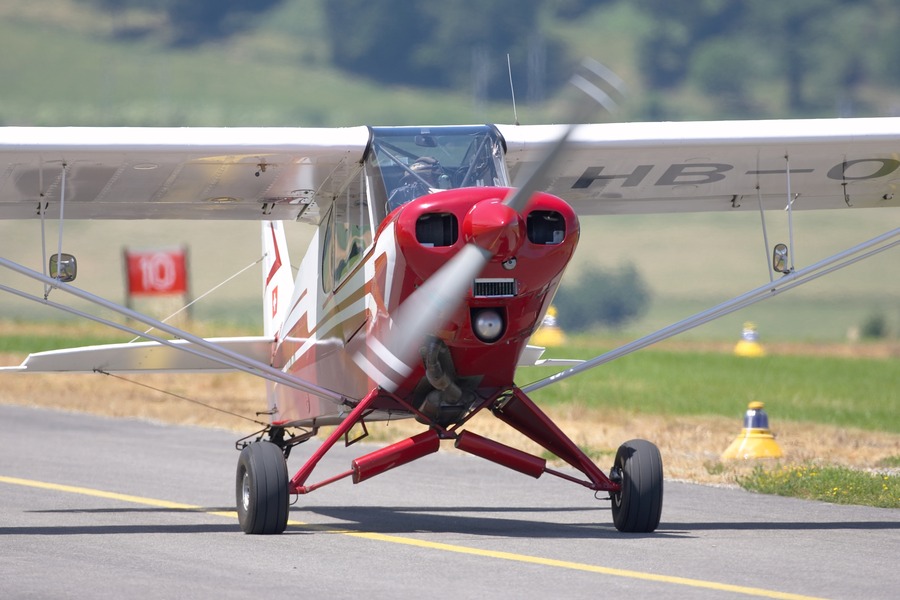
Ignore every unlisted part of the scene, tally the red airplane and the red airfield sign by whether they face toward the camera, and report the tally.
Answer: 2

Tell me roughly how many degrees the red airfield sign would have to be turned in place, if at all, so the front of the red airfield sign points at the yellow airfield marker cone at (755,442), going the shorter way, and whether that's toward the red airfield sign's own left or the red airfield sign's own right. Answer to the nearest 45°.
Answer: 0° — it already faces it

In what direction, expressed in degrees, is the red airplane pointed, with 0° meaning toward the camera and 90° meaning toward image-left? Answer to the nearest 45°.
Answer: approximately 0°

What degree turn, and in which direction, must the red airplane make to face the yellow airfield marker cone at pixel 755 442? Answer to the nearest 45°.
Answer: approximately 135° to its left

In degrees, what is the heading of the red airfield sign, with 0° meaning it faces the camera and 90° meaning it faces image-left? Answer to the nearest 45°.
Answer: approximately 0°

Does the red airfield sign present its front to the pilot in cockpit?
yes

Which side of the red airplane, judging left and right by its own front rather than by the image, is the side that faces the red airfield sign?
back

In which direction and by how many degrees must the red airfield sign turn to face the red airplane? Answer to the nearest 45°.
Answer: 0° — it already faces it

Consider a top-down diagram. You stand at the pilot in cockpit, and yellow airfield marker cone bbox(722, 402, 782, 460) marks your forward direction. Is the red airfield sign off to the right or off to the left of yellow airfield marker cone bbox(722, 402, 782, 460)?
left
